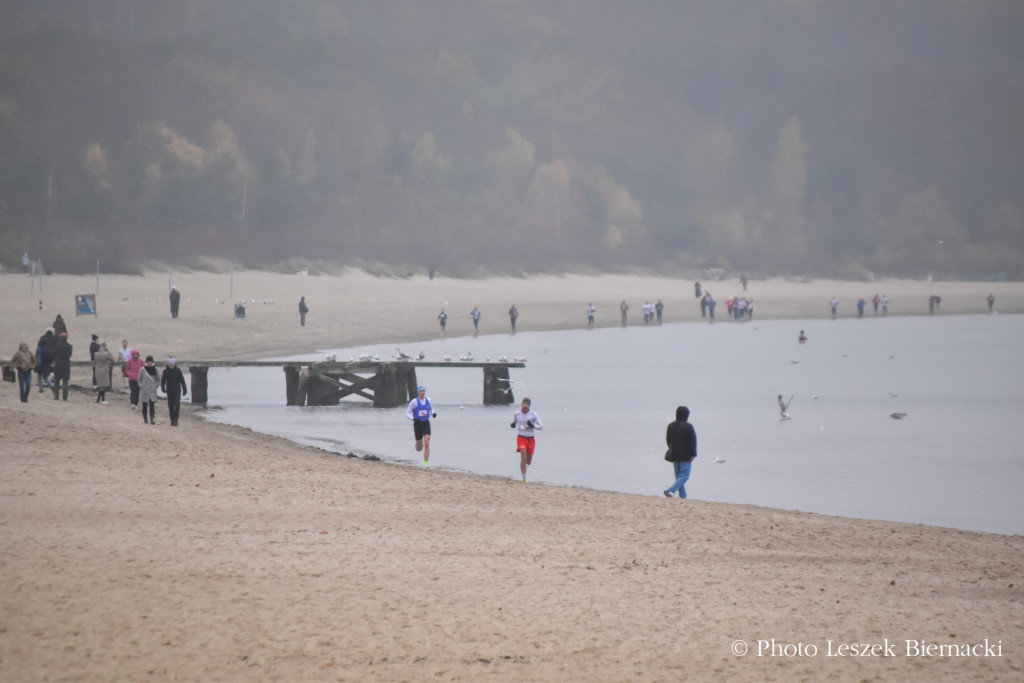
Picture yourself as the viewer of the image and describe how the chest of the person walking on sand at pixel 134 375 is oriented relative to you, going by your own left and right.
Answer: facing the viewer and to the right of the viewer

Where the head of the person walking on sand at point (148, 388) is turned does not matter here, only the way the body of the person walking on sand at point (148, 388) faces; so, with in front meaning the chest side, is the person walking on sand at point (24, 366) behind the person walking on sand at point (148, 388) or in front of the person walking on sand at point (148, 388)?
behind

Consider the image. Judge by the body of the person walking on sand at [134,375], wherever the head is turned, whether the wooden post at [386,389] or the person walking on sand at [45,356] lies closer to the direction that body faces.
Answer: the wooden post

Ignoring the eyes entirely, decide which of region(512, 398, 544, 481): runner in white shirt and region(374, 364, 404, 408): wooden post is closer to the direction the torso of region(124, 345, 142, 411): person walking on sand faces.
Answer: the runner in white shirt

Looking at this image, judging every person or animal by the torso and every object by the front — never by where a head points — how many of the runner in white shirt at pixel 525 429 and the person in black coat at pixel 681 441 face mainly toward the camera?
1

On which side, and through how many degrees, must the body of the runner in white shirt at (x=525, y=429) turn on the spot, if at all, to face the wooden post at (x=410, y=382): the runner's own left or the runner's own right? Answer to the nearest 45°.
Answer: approximately 180°

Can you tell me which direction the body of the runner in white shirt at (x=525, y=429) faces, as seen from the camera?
toward the camera

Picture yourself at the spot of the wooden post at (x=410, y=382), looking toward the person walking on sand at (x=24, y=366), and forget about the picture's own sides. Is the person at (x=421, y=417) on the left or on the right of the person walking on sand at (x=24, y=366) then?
left
